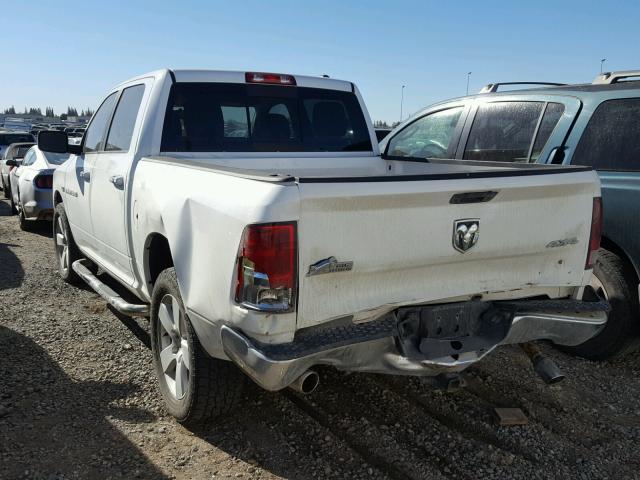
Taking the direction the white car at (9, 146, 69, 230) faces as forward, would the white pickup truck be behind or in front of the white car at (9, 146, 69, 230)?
behind

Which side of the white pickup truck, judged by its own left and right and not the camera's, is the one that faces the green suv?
right

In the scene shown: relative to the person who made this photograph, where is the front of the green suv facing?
facing away from the viewer and to the left of the viewer

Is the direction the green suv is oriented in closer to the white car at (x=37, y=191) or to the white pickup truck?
the white car

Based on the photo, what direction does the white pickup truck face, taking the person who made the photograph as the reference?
facing away from the viewer and to the left of the viewer

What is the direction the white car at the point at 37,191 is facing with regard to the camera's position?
facing away from the viewer and to the left of the viewer
